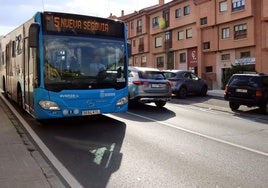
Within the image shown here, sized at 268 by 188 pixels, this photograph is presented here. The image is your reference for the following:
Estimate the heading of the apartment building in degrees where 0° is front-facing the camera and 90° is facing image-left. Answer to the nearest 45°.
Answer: approximately 45°

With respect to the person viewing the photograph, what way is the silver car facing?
facing away from the viewer and to the left of the viewer

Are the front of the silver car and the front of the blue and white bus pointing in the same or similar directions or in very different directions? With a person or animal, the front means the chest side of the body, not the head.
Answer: very different directions

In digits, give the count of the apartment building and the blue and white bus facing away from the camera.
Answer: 0

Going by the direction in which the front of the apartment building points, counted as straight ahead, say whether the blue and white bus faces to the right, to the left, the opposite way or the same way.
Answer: to the left

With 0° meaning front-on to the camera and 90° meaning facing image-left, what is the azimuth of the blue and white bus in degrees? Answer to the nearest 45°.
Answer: approximately 315°

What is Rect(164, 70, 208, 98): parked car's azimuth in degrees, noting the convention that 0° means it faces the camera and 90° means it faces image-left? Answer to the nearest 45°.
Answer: approximately 225°

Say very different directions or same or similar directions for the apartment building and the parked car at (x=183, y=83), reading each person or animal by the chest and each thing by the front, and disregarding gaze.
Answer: very different directions

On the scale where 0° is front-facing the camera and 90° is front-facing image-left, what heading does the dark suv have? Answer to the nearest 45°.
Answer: approximately 225°

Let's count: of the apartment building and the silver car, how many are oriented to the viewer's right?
0

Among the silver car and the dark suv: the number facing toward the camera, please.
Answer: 0

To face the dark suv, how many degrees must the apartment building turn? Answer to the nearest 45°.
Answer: approximately 45° to its left

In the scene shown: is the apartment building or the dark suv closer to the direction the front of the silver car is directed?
the apartment building
